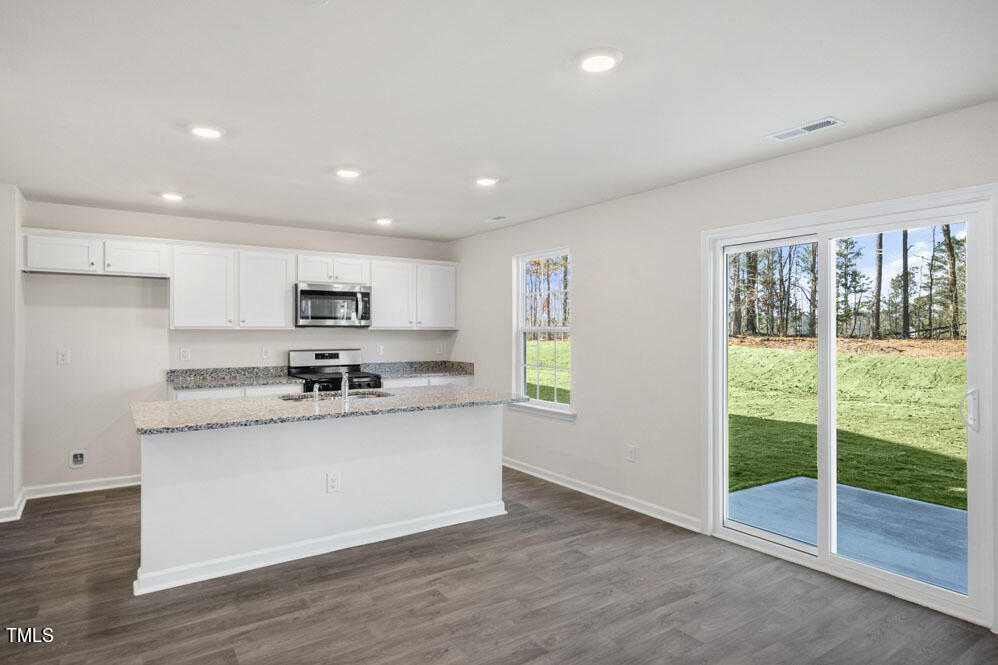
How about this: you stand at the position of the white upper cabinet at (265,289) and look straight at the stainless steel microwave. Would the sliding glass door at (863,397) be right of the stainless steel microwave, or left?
right

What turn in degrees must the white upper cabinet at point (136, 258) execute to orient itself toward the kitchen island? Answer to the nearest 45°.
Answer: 0° — it already faces it

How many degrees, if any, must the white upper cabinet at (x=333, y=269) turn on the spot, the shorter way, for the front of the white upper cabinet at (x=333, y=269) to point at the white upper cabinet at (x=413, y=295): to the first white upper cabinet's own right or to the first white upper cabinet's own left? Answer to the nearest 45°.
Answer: approximately 90° to the first white upper cabinet's own left

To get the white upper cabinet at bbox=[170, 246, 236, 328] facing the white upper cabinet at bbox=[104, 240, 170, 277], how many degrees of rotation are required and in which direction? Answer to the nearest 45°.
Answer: approximately 90° to its right

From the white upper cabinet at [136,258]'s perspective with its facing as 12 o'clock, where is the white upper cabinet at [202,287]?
the white upper cabinet at [202,287] is roughly at 9 o'clock from the white upper cabinet at [136,258].

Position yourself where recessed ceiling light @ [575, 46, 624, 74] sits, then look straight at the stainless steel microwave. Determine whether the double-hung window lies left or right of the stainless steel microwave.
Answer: right

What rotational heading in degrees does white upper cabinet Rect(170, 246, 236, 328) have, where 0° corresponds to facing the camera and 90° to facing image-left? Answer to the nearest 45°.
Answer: approximately 0°

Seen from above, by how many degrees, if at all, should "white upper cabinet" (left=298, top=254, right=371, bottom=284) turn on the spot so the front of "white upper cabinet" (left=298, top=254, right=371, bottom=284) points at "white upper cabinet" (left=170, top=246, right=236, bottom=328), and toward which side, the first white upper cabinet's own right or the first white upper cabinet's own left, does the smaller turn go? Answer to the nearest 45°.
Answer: approximately 90° to the first white upper cabinet's own right

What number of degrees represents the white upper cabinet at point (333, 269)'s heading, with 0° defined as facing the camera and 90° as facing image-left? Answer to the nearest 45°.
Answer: approximately 0°

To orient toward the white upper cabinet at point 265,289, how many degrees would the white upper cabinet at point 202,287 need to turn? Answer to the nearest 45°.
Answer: approximately 90° to its left
